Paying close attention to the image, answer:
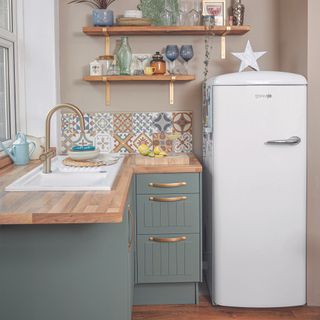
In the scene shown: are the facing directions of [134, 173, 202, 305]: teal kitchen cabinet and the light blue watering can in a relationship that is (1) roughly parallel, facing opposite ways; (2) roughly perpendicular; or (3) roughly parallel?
roughly perpendicular

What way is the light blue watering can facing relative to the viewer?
to the viewer's left

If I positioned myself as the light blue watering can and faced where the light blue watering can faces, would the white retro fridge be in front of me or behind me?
behind

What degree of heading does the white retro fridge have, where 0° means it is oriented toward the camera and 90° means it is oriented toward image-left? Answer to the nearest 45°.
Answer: approximately 0°
